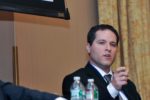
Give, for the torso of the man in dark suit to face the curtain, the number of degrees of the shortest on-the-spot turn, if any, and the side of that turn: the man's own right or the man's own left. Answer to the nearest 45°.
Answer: approximately 135° to the man's own left

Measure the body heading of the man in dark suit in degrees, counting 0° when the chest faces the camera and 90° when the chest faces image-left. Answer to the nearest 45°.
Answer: approximately 315°
